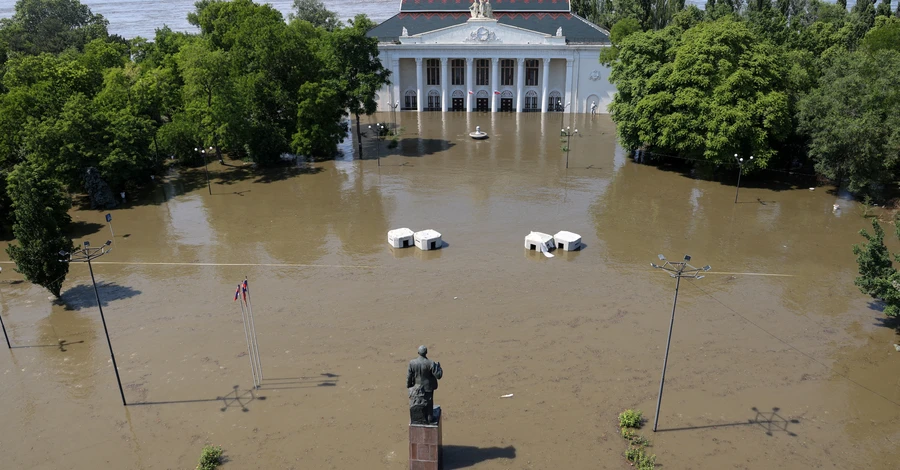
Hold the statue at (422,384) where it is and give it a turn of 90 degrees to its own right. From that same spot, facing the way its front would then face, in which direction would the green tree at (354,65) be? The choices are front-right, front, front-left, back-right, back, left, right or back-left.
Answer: left

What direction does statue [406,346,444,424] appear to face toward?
away from the camera

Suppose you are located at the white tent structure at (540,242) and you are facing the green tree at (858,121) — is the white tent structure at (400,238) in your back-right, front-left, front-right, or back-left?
back-left

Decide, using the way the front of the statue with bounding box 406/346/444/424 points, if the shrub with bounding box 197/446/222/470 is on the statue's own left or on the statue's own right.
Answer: on the statue's own left

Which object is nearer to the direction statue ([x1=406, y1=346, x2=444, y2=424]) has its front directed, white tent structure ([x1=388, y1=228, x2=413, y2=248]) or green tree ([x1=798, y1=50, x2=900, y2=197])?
the white tent structure

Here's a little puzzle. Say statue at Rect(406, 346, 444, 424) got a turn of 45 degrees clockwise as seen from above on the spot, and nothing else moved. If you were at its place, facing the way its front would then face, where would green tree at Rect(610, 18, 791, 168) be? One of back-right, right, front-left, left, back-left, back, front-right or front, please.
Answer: front

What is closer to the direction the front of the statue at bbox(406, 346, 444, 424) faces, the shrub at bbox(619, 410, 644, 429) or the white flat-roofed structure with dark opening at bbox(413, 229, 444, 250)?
the white flat-roofed structure with dark opening

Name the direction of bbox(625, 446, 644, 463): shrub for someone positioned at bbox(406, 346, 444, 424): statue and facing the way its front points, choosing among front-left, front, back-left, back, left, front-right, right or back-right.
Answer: right

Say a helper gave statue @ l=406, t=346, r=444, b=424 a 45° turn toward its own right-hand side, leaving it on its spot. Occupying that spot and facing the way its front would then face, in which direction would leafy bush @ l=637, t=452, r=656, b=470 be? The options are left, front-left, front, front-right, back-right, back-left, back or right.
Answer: front-right

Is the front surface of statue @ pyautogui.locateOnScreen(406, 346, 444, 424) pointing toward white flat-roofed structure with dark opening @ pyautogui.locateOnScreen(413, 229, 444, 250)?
yes

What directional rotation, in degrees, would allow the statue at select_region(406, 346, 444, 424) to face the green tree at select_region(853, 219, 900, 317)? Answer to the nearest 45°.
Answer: approximately 90° to its right

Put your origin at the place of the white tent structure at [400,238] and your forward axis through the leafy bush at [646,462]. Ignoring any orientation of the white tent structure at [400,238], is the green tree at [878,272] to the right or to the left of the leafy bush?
left

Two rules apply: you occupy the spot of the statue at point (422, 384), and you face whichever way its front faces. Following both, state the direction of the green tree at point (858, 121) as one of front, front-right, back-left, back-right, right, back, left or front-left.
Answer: front-right

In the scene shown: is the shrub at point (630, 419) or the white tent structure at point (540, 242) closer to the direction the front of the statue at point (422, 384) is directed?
the white tent structure

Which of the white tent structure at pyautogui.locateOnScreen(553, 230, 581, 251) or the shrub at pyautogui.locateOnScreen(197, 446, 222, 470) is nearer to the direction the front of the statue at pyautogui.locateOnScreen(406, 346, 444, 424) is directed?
the white tent structure

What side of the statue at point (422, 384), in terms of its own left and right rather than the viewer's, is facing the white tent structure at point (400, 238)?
front
